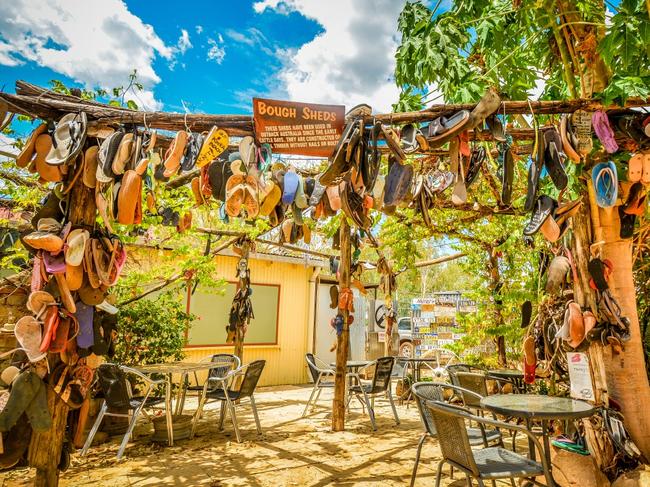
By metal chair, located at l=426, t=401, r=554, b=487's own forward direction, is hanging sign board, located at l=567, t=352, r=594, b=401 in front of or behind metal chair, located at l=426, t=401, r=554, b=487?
in front

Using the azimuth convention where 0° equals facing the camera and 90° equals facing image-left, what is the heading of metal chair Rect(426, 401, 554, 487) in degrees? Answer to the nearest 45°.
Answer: approximately 225°

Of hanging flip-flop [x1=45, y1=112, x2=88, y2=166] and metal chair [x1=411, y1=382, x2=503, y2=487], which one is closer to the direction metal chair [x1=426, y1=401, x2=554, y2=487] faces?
the metal chair

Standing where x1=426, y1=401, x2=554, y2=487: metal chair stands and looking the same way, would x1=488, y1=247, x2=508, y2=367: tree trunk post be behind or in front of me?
in front

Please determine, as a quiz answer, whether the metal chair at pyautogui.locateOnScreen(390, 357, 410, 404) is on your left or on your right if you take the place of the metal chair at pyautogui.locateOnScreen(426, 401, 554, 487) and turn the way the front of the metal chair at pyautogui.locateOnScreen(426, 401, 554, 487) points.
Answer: on your left

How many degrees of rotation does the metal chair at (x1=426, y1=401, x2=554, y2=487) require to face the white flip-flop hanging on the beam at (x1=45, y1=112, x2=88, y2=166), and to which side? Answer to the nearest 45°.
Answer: approximately 135° to its left
